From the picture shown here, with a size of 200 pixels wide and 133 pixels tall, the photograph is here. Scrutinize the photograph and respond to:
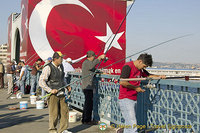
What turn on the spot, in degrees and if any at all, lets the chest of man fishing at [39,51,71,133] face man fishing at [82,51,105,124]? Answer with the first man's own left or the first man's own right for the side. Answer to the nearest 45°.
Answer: approximately 90° to the first man's own left

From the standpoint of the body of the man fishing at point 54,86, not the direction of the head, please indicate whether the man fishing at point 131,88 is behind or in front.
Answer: in front

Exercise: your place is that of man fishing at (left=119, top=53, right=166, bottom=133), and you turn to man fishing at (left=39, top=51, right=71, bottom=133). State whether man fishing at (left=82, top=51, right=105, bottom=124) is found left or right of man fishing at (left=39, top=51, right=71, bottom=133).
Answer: right

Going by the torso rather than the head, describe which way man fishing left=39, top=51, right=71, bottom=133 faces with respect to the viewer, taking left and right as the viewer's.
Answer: facing the viewer and to the right of the viewer

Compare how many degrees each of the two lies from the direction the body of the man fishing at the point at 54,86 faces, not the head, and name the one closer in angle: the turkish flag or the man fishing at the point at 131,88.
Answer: the man fishing

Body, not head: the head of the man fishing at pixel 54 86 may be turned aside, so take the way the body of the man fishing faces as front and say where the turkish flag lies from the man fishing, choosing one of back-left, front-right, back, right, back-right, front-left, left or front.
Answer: back-left

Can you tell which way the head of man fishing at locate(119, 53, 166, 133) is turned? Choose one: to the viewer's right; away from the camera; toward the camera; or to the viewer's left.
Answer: to the viewer's right
